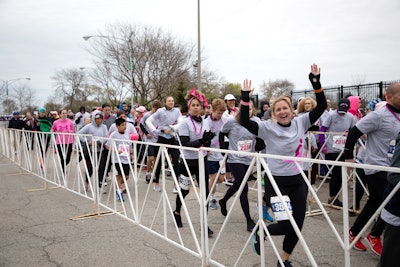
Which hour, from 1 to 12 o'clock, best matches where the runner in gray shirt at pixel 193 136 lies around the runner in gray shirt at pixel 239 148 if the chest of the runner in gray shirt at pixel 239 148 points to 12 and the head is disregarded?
the runner in gray shirt at pixel 193 136 is roughly at 4 o'clock from the runner in gray shirt at pixel 239 148.

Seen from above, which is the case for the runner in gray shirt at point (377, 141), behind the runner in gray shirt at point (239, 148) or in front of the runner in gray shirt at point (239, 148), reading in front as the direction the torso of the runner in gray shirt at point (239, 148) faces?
in front

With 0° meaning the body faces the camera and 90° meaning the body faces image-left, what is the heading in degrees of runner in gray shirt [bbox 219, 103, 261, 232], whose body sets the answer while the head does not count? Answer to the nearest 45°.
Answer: approximately 315°

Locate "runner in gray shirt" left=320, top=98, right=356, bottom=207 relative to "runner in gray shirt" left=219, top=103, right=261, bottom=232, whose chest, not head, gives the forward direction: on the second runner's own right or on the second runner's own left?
on the second runner's own left

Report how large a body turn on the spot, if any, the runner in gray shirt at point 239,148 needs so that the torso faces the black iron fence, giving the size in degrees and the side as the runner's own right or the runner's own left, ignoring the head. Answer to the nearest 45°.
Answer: approximately 90° to the runner's own left

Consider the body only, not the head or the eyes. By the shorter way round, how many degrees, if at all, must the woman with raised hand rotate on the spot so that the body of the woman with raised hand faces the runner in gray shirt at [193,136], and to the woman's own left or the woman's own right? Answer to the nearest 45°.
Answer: approximately 135° to the woman's own right

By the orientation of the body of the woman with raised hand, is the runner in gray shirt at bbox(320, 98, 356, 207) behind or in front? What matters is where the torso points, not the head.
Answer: behind

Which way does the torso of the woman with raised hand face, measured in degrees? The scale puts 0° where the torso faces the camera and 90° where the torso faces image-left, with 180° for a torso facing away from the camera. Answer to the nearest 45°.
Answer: approximately 0°

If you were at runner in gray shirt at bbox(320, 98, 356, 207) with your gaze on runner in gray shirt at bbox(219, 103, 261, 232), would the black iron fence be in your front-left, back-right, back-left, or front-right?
back-right
